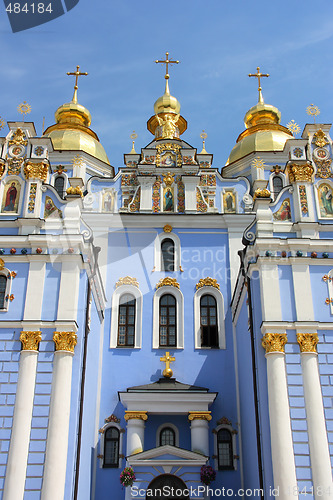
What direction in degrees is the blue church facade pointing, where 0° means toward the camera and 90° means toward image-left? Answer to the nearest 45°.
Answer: approximately 0°
